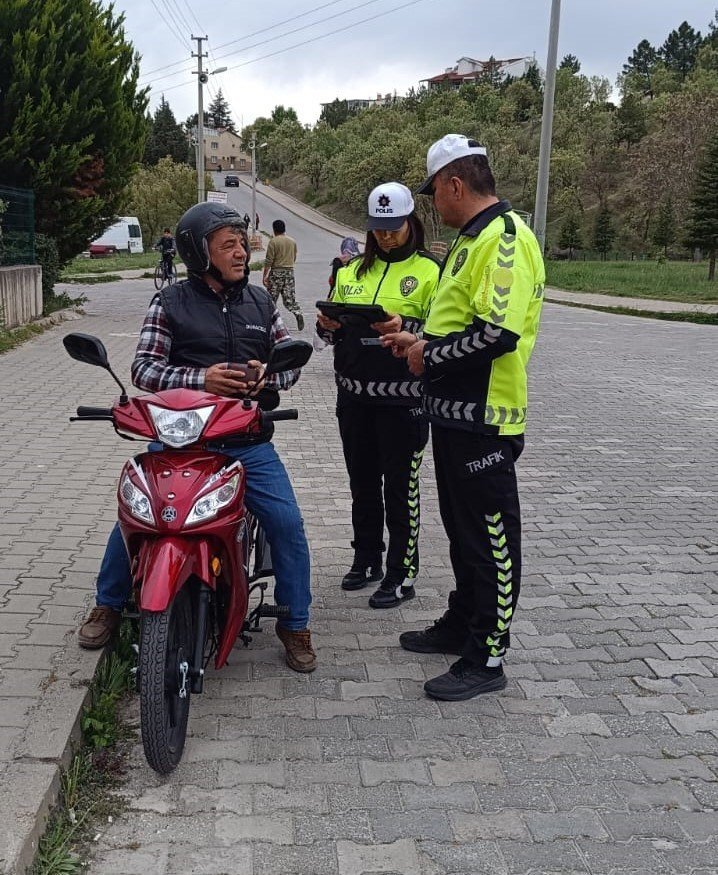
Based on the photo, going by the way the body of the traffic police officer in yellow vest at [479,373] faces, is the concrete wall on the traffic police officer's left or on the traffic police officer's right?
on the traffic police officer's right

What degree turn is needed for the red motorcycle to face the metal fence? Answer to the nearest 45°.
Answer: approximately 180°

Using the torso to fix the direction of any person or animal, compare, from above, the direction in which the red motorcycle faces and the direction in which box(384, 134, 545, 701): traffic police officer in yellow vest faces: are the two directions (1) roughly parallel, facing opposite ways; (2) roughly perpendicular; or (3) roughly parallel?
roughly perpendicular

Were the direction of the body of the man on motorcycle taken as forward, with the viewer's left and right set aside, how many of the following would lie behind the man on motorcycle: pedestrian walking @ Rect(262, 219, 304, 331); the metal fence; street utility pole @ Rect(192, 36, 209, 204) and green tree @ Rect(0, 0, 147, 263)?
4

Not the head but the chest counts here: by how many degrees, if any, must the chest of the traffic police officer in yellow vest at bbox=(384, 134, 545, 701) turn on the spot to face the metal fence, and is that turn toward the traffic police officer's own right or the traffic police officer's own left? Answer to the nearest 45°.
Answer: approximately 45° to the traffic police officer's own right

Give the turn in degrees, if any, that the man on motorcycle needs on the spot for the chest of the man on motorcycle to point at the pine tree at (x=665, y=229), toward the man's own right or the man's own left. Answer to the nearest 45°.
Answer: approximately 135° to the man's own left

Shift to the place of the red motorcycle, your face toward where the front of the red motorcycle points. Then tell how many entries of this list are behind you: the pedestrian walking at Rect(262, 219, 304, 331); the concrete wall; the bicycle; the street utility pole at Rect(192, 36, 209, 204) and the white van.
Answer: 5

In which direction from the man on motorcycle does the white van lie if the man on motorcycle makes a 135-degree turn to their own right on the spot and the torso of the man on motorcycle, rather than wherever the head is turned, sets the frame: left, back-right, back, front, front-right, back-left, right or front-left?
front-right

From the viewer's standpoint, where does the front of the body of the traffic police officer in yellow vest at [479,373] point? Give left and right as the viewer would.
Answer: facing to the left of the viewer

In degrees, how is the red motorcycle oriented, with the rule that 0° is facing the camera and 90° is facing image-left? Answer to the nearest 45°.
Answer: approximately 0°

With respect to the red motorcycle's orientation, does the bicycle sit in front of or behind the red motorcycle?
behind

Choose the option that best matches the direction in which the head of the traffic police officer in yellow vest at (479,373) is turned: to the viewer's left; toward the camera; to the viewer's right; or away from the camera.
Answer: to the viewer's left
